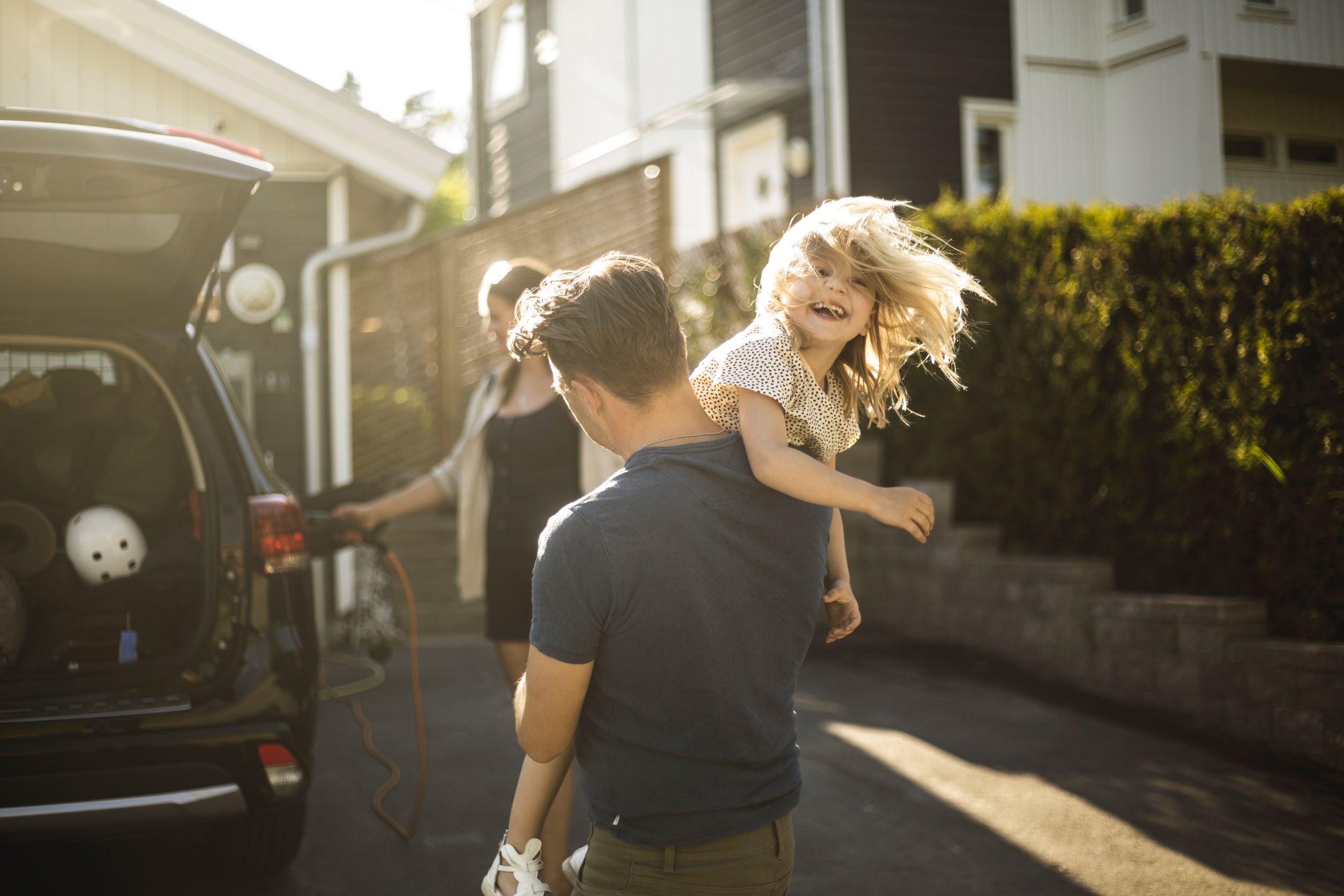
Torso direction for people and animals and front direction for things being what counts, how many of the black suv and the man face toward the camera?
0

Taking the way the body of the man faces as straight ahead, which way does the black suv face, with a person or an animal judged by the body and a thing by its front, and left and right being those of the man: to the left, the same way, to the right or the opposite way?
the same way

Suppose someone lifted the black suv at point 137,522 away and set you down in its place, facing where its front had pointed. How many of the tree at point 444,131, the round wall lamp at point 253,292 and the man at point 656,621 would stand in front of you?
2

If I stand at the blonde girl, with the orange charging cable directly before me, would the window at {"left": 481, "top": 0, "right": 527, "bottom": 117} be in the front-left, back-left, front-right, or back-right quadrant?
front-right

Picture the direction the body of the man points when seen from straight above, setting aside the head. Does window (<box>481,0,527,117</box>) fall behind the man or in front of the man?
in front

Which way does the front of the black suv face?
away from the camera

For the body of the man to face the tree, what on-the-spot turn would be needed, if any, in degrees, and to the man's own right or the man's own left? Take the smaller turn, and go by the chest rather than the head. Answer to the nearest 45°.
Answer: approximately 45° to the man's own right

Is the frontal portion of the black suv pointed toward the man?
no

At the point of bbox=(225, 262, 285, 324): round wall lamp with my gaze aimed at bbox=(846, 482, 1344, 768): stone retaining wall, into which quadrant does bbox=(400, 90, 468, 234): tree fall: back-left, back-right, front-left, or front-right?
back-left

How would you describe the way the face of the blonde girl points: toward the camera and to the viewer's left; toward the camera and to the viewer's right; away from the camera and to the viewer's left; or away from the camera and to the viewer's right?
toward the camera and to the viewer's left

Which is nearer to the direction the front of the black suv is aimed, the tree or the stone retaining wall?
the tree

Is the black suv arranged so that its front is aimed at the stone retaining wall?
no

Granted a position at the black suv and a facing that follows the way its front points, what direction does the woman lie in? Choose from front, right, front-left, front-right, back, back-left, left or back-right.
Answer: right

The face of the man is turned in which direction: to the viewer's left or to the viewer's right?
to the viewer's left

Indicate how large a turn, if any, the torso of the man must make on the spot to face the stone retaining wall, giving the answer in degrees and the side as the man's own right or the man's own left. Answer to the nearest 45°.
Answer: approximately 90° to the man's own right

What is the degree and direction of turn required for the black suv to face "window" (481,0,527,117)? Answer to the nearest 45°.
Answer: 0° — it already faces it

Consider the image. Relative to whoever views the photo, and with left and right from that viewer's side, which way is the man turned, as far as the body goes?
facing away from the viewer and to the left of the viewer

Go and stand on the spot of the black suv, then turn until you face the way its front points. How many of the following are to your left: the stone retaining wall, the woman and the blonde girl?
0
